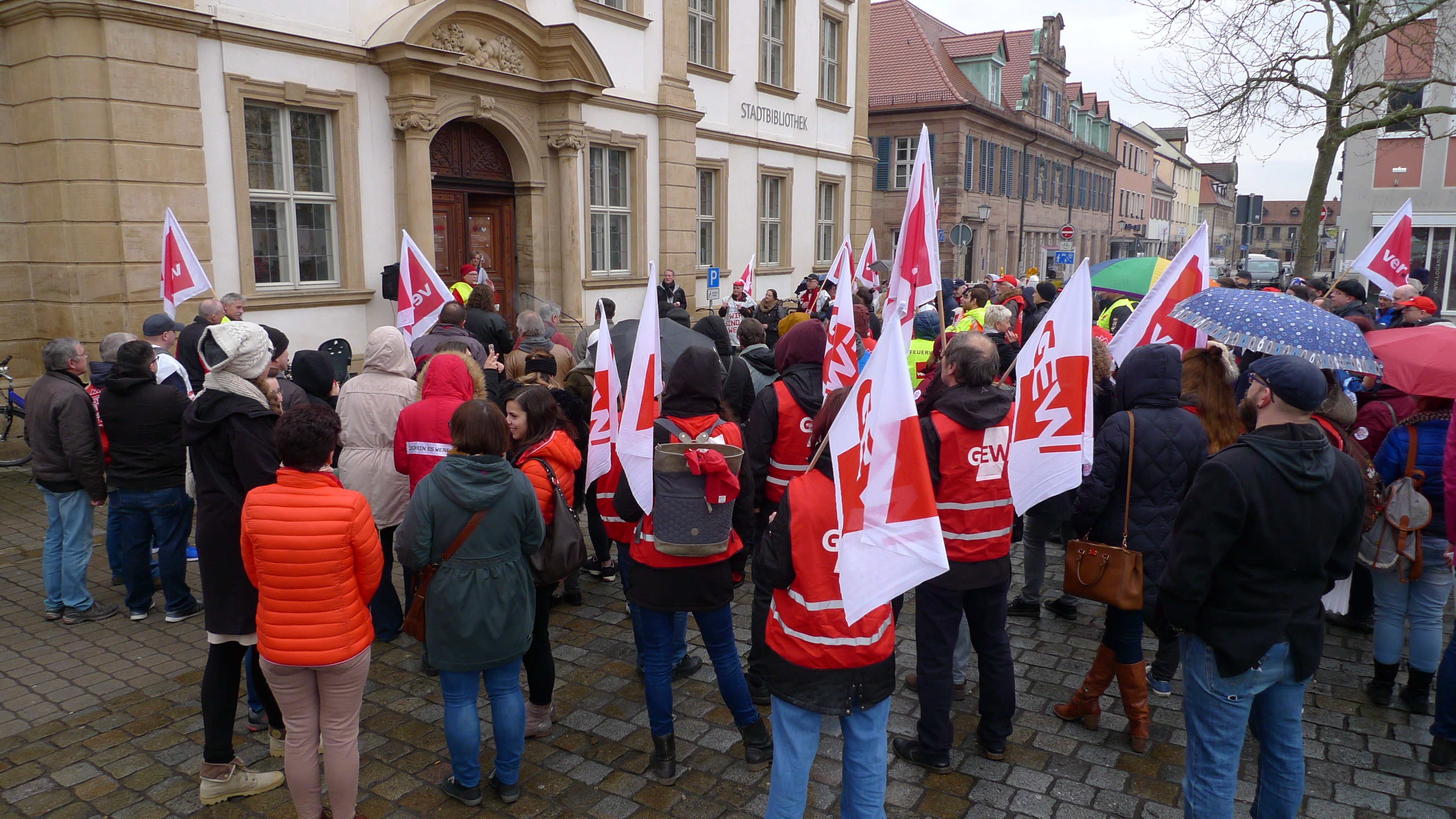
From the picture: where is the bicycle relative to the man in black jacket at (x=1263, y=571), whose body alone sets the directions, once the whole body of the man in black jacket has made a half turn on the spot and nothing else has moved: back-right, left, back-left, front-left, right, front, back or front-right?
back-right

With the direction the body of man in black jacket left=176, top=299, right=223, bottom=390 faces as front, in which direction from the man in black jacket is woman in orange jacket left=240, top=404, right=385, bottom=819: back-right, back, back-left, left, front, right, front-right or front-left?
back-right

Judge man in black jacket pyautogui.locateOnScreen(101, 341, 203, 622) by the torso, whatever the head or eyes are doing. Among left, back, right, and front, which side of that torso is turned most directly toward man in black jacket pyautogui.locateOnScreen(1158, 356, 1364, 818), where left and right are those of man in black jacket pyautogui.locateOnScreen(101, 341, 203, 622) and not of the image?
right

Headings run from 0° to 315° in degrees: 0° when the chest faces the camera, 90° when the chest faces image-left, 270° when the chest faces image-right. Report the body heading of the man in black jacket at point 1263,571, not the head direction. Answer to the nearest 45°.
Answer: approximately 135°

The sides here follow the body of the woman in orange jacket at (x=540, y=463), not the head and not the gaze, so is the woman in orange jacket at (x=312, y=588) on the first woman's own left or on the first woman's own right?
on the first woman's own left

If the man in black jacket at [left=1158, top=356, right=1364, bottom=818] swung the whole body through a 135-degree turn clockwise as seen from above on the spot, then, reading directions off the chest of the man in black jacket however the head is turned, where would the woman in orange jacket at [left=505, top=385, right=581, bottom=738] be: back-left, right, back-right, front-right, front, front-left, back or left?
back

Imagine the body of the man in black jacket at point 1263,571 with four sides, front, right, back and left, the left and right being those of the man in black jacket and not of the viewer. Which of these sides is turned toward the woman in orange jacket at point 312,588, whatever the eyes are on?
left

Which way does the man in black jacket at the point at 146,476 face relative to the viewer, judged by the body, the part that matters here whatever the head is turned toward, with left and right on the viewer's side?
facing away from the viewer and to the right of the viewer

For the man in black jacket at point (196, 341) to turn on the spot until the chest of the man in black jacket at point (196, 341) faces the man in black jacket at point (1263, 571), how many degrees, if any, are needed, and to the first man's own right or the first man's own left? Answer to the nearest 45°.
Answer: approximately 90° to the first man's own right

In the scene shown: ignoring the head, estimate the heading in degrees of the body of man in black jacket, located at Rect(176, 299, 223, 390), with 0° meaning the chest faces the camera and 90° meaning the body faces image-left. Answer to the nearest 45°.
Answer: approximately 225°

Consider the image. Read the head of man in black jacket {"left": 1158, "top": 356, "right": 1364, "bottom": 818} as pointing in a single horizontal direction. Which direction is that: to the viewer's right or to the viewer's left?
to the viewer's left

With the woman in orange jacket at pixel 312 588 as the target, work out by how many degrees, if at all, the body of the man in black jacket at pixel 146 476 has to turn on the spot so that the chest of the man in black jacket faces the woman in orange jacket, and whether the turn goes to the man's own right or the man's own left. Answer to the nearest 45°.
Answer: approximately 135° to the man's own right
